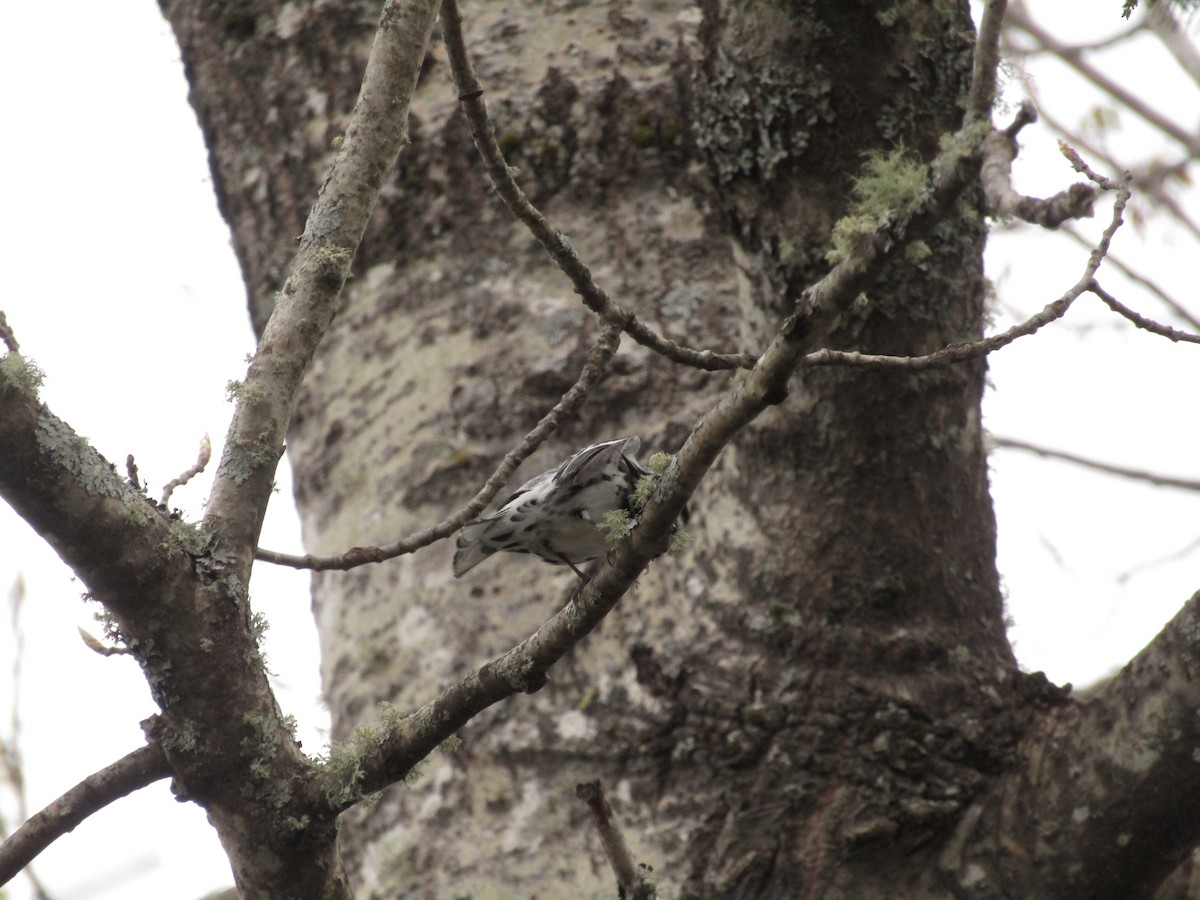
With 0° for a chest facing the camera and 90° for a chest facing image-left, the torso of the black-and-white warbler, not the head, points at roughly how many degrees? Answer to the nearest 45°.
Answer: approximately 270°
